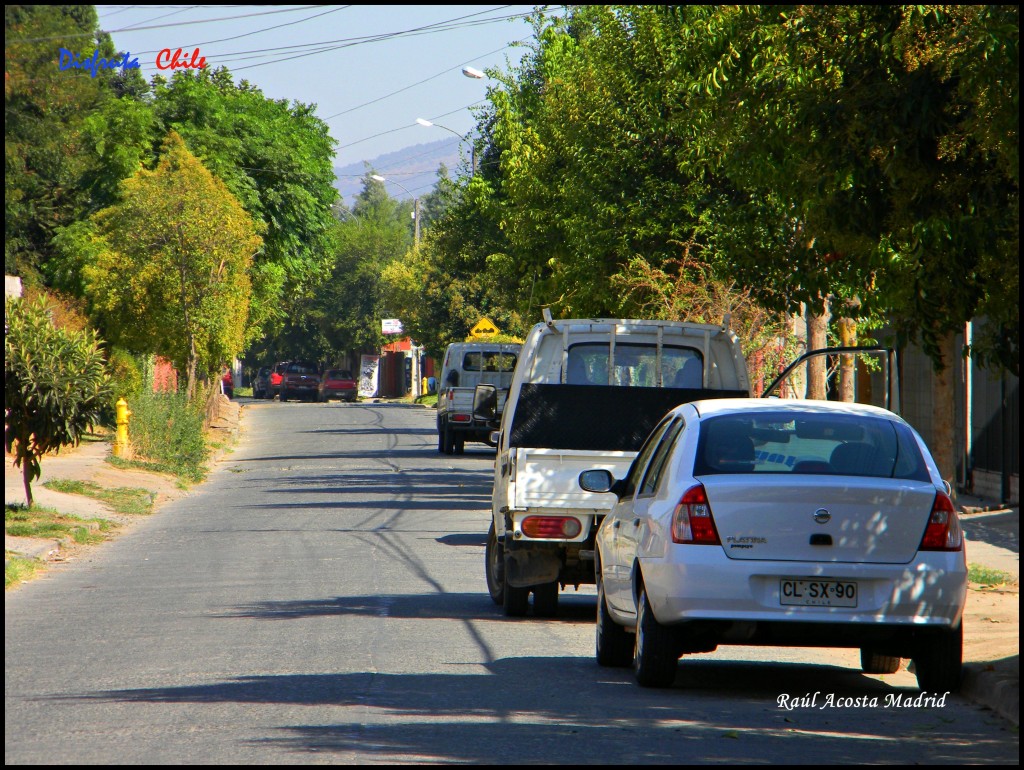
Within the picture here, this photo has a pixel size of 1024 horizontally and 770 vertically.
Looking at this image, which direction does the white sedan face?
away from the camera

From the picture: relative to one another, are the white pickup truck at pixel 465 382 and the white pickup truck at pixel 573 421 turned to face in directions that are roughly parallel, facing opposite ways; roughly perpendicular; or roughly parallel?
roughly parallel

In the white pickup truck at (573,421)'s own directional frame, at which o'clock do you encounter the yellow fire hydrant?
The yellow fire hydrant is roughly at 11 o'clock from the white pickup truck.

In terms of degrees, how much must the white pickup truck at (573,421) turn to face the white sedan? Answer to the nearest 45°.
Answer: approximately 180°

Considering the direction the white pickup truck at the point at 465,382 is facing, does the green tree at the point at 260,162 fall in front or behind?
in front

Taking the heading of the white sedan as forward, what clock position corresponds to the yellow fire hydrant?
The yellow fire hydrant is roughly at 11 o'clock from the white sedan.

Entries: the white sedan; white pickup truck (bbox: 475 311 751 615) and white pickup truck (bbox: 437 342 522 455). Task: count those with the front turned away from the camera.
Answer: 3

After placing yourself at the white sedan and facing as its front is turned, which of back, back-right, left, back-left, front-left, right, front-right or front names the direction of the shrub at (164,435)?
front-left

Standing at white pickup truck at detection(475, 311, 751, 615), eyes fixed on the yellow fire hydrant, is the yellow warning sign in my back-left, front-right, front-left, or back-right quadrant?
front-right

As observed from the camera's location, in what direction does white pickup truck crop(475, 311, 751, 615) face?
facing away from the viewer

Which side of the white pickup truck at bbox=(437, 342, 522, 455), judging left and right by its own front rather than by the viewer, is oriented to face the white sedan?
back

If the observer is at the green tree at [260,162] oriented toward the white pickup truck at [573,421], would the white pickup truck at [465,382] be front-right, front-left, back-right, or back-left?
front-left

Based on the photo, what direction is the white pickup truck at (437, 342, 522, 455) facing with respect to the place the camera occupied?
facing away from the viewer

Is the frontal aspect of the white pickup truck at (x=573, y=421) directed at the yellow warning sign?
yes

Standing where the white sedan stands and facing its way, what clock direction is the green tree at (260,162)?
The green tree is roughly at 11 o'clock from the white sedan.

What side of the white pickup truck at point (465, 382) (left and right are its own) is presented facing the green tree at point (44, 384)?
back

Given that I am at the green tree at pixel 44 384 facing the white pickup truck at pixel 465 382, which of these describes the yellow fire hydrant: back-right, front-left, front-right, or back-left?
front-left
